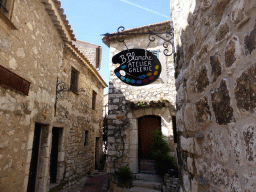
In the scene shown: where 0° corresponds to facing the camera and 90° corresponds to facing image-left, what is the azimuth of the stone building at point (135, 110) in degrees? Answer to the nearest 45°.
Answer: approximately 0°

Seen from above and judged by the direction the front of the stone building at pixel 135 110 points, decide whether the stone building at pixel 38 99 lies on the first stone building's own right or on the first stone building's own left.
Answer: on the first stone building's own right
